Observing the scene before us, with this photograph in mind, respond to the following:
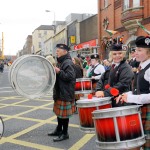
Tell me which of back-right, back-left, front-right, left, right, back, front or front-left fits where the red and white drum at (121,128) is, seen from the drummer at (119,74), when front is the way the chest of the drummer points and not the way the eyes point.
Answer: front-left

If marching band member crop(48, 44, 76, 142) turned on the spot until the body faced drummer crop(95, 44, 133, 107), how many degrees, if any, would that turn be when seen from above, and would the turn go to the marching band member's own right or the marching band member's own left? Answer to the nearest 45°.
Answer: approximately 135° to the marching band member's own left

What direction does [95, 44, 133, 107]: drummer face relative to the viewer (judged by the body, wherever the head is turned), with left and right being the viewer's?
facing the viewer and to the left of the viewer

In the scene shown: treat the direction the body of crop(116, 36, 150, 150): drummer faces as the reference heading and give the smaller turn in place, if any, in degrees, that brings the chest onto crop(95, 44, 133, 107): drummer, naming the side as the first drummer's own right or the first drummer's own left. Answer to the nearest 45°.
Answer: approximately 90° to the first drummer's own right

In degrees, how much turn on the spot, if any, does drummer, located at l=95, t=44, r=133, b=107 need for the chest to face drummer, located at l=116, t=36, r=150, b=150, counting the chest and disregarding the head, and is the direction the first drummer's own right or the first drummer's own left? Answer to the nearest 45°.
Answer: approximately 45° to the first drummer's own left

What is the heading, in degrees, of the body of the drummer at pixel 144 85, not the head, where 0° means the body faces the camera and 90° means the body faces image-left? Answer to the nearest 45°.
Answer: approximately 90°

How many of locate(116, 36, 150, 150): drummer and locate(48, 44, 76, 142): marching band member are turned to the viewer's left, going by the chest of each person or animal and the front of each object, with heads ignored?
2

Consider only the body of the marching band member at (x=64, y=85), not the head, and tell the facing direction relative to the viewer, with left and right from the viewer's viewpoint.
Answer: facing to the left of the viewer

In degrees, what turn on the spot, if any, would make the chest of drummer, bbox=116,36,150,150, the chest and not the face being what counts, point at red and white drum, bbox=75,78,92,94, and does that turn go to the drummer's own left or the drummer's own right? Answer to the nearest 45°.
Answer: approximately 90° to the drummer's own right
